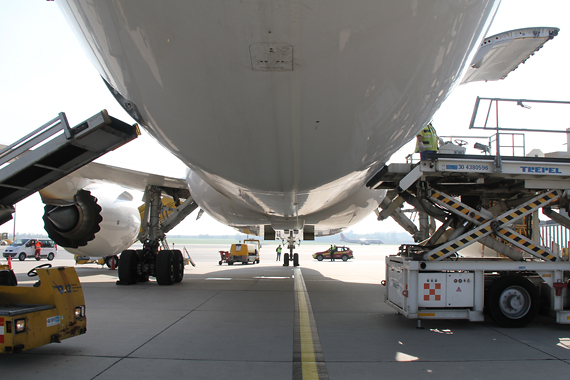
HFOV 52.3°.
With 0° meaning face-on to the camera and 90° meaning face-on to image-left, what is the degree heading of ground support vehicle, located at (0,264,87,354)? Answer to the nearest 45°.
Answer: approximately 315°

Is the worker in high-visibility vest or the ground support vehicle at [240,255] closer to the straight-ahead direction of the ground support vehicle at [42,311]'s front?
the worker in high-visibility vest

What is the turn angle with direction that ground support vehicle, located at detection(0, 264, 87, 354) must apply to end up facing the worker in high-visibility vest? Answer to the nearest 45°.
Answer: approximately 45° to its left

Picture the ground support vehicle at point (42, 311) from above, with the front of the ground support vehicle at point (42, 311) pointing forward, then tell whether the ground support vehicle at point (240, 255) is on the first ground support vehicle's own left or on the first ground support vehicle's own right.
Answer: on the first ground support vehicle's own left

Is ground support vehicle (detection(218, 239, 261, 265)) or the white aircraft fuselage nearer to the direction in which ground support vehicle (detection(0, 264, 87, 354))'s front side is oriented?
the white aircraft fuselage
